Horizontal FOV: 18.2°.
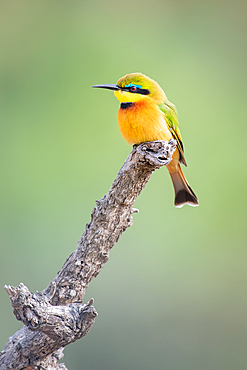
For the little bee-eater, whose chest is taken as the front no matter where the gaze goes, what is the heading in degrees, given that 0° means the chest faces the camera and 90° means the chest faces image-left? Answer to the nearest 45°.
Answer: approximately 45°
